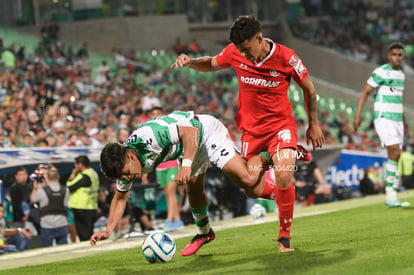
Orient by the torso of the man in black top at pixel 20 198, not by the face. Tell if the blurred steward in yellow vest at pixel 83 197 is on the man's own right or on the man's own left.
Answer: on the man's own left

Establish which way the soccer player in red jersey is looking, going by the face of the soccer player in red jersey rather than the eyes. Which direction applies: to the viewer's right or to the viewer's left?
to the viewer's left

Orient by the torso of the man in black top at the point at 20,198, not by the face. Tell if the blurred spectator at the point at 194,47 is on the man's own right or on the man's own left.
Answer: on the man's own left

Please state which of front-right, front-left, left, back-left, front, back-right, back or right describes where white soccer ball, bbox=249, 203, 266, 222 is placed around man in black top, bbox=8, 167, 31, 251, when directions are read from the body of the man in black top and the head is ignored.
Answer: front-left

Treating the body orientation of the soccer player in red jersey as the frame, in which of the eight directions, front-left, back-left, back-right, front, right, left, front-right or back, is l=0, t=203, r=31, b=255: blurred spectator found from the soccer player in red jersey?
back-right

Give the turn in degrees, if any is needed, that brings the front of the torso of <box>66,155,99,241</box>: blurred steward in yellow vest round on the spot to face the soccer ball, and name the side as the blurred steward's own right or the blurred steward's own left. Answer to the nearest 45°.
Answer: approximately 90° to the blurred steward's own left

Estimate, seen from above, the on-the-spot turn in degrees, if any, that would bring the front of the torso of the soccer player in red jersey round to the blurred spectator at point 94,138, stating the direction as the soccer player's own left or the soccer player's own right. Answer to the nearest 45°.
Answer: approximately 135° to the soccer player's own right
